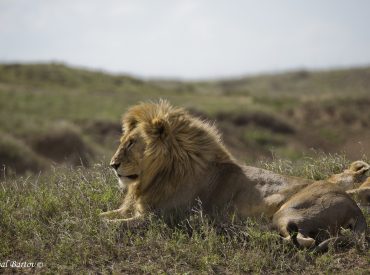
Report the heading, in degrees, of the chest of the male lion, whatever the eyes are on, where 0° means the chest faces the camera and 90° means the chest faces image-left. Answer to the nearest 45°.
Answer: approximately 90°
